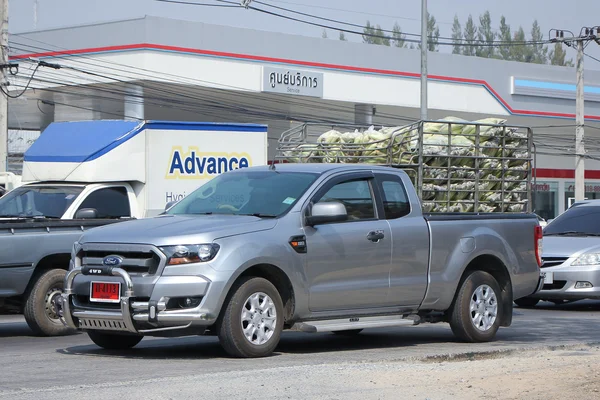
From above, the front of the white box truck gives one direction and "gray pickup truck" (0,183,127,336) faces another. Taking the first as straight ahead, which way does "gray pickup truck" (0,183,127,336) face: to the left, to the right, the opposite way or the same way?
the same way

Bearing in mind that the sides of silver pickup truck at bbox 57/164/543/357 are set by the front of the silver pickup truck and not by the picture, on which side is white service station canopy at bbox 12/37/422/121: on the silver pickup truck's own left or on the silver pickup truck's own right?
on the silver pickup truck's own right

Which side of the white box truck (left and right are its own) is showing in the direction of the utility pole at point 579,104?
back

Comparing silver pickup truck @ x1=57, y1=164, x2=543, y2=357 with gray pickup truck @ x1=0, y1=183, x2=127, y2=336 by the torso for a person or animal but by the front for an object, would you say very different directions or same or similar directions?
same or similar directions

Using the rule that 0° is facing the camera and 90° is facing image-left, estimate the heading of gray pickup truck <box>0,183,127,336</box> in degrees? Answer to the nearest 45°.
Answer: approximately 45°

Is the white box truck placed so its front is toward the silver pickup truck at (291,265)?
no

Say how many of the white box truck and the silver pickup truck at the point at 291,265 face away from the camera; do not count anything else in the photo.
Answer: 0

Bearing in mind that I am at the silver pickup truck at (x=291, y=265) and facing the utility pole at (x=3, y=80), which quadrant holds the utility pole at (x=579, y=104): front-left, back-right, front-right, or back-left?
front-right

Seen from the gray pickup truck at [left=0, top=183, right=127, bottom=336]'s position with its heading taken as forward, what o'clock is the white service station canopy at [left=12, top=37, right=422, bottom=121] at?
The white service station canopy is roughly at 5 o'clock from the gray pickup truck.

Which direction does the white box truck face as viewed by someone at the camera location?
facing the viewer and to the left of the viewer

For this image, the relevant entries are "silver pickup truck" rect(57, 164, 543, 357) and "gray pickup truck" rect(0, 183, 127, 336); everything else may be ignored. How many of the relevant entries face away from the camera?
0

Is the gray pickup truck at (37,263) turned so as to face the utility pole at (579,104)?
no

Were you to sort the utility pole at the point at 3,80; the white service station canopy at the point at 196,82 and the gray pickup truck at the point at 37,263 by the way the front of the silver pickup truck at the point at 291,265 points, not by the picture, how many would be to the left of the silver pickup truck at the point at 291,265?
0

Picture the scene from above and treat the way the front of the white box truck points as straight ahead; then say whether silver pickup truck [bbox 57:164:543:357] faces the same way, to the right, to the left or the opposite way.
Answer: the same way

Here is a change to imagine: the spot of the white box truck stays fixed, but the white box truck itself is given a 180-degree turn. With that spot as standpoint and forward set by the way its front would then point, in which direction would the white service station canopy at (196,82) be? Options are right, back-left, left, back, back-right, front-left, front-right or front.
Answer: front-left

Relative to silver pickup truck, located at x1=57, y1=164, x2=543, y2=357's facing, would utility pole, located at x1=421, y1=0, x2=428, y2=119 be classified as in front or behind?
behind
